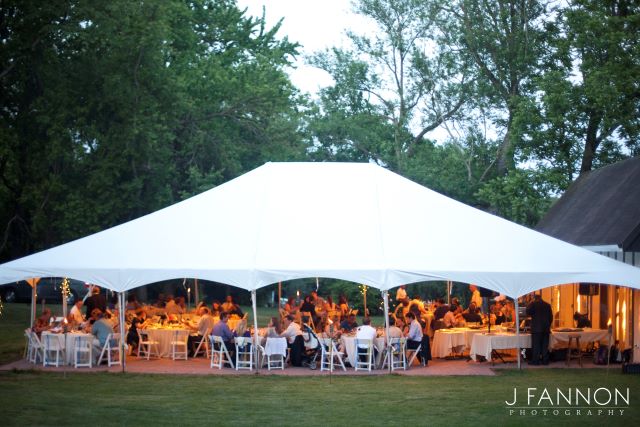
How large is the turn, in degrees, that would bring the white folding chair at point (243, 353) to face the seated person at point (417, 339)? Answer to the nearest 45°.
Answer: approximately 90° to its right

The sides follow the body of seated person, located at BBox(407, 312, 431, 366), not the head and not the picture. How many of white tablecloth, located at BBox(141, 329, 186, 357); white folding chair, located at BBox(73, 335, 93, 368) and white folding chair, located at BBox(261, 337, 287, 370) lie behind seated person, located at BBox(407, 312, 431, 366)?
0

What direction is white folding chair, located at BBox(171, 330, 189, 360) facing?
away from the camera

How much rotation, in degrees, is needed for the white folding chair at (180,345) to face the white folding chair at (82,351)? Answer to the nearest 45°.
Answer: approximately 135° to its left

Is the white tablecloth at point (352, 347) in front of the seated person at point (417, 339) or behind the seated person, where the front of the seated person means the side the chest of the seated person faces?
in front

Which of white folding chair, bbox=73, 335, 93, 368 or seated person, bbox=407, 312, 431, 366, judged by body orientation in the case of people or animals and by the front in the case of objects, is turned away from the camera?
the white folding chair

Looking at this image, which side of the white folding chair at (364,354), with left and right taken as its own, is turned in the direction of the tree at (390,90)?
front

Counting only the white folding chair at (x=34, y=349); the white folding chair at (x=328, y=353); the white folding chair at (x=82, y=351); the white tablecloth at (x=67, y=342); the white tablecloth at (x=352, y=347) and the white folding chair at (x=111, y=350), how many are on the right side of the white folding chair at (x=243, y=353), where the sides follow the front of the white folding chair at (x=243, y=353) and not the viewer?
2

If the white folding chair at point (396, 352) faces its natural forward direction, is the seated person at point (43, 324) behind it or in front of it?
in front

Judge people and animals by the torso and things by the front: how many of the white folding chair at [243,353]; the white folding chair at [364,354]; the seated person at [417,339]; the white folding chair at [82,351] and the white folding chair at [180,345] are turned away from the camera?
4
